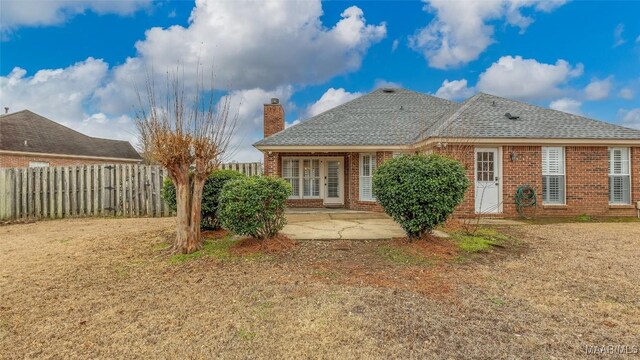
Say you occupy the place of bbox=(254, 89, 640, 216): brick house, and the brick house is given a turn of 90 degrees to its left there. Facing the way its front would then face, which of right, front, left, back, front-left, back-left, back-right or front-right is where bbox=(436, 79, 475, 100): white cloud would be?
right

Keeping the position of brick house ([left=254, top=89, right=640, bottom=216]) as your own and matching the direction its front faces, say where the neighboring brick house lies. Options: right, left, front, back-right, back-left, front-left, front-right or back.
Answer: left

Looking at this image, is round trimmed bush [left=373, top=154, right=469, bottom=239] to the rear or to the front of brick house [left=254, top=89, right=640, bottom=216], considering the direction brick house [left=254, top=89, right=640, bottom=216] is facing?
to the rear

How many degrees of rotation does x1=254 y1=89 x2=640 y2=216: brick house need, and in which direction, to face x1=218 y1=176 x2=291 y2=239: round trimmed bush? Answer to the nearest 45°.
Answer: approximately 135° to its left

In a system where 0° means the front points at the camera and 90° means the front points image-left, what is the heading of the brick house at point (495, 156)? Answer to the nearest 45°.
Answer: approximately 180°
